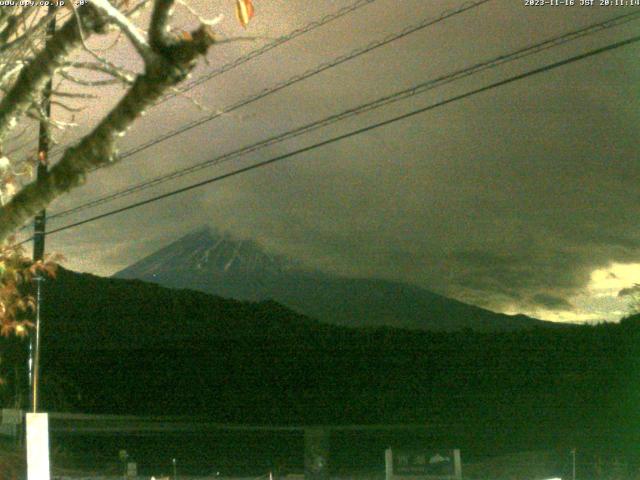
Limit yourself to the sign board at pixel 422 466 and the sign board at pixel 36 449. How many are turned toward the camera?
2

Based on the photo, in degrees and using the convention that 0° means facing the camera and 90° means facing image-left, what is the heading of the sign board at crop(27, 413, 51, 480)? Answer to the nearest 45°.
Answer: approximately 0°

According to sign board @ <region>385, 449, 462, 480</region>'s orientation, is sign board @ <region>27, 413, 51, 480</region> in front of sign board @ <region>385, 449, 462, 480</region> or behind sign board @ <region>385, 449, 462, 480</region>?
in front

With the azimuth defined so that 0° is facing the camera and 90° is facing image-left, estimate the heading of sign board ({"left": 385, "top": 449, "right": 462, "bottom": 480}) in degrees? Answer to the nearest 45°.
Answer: approximately 0°

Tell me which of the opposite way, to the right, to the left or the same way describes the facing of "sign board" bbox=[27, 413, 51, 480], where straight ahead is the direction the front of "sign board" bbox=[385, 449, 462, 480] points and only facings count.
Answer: the same way

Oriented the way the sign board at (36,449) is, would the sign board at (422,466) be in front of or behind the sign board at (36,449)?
behind
